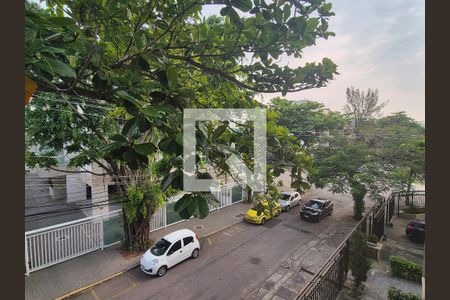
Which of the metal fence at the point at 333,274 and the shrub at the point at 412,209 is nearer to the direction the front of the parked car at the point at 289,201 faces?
the metal fence

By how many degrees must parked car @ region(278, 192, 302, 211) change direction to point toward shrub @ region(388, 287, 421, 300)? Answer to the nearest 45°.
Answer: approximately 45° to its left

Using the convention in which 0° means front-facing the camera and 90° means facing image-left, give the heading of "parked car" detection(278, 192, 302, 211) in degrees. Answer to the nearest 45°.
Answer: approximately 45°

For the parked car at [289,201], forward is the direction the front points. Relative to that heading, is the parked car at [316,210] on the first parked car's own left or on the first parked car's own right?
on the first parked car's own left

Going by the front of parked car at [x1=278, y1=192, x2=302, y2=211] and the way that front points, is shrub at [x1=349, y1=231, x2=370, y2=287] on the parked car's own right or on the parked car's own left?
on the parked car's own left

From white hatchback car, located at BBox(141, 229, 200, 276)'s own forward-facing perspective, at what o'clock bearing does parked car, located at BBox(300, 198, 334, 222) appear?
The parked car is roughly at 7 o'clock from the white hatchback car.

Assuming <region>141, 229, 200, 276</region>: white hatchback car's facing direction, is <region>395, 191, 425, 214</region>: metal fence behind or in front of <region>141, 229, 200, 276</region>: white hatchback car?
behind
